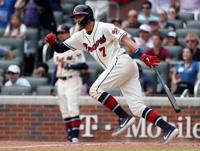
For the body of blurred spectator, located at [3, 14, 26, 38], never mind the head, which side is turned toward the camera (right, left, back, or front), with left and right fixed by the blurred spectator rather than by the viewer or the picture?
front

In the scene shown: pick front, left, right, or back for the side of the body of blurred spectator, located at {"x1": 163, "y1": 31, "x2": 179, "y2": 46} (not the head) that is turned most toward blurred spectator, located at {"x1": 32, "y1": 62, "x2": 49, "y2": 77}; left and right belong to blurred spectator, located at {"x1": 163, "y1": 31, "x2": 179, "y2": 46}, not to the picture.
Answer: right

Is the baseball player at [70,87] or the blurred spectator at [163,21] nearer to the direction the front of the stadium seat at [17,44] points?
the baseball player

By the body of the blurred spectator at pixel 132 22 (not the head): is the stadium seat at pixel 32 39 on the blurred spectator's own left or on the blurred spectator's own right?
on the blurred spectator's own right

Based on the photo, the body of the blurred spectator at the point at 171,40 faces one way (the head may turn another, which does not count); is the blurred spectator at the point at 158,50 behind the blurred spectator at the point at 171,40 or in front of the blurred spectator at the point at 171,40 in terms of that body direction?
in front
